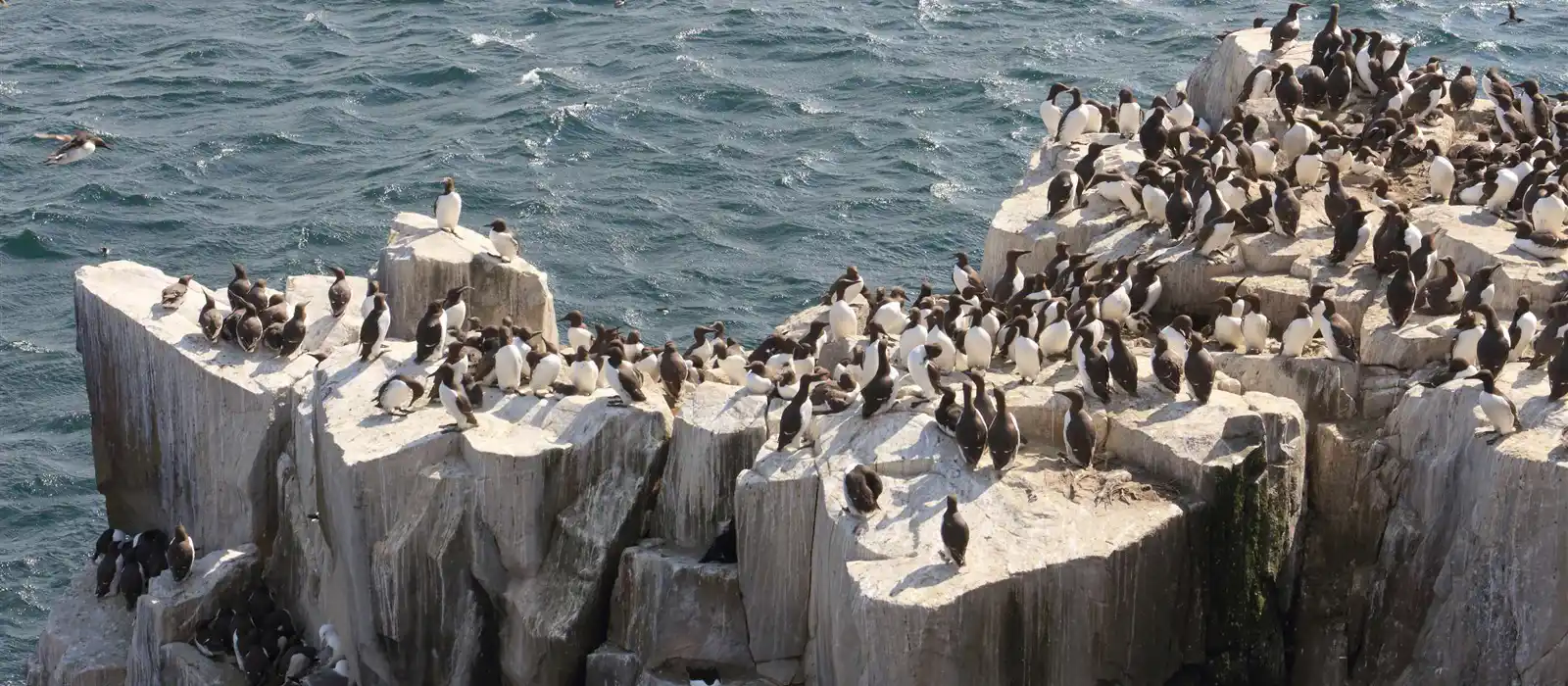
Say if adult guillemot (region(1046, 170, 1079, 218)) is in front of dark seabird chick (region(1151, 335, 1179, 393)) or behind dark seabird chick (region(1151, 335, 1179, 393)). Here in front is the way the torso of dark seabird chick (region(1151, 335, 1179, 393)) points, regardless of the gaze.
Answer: in front

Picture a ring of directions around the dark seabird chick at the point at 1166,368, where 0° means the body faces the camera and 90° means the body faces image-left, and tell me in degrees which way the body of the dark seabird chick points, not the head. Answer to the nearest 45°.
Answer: approximately 135°

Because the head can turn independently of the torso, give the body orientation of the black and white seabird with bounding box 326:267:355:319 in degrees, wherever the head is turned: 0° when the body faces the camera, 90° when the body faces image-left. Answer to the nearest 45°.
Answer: approximately 180°

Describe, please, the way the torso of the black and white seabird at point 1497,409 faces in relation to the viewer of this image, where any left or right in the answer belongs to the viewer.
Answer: facing the viewer and to the left of the viewer

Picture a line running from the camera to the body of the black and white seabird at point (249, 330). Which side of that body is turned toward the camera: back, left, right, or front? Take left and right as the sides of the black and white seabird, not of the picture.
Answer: back

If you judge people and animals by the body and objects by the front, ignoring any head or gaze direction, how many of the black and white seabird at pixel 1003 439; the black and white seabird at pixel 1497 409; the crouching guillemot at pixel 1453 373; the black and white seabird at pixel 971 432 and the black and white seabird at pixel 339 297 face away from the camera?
3

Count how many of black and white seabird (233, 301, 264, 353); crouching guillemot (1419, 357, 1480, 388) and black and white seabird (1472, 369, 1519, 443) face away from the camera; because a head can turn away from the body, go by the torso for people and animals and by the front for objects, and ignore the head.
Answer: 1

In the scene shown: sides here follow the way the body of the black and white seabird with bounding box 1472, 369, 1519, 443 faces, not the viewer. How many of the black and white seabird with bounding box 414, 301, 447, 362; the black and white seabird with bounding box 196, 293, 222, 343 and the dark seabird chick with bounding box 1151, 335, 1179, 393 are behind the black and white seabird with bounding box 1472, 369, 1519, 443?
0

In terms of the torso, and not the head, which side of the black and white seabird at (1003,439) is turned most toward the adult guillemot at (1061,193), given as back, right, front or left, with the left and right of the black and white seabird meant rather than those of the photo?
front

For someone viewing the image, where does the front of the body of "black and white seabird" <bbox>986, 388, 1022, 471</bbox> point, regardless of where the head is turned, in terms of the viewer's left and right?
facing away from the viewer

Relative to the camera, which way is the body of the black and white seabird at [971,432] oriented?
away from the camera

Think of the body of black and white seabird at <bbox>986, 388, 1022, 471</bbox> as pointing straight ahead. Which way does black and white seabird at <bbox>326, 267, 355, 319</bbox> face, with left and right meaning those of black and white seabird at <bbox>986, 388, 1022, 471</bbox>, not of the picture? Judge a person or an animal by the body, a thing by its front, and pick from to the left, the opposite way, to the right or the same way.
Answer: the same way
